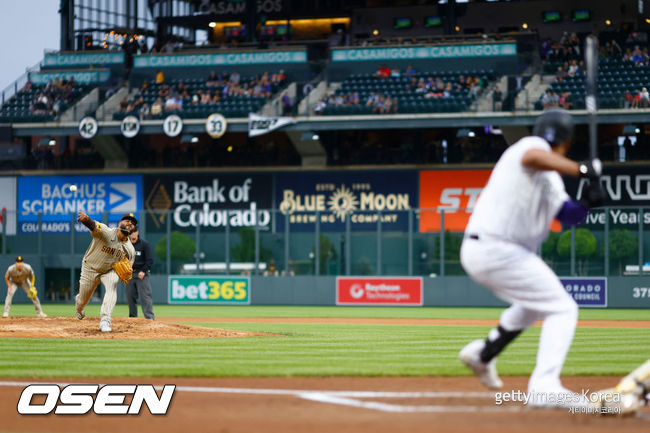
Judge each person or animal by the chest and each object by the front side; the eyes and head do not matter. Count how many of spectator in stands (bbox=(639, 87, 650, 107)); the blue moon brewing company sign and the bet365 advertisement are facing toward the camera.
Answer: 3

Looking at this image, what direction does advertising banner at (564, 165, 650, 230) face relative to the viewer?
toward the camera

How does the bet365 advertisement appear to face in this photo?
toward the camera

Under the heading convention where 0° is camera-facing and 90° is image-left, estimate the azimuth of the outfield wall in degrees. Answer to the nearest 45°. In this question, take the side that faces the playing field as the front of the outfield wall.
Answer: approximately 0°
